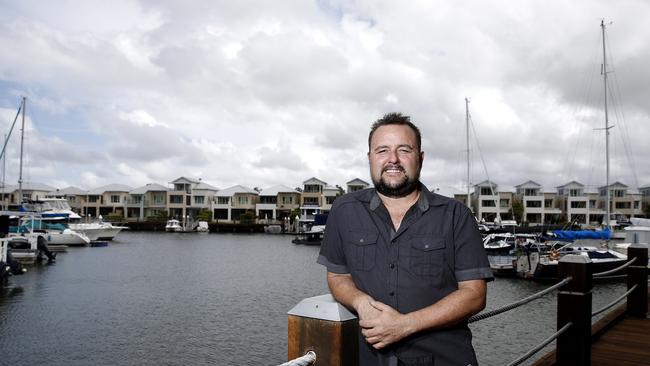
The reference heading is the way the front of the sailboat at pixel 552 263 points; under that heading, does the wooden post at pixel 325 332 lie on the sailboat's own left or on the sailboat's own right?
on the sailboat's own right

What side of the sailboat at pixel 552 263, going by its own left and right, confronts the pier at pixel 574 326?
right

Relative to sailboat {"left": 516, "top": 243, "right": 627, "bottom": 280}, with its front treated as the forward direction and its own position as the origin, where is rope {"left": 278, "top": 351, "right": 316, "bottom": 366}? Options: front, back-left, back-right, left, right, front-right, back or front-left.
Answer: right

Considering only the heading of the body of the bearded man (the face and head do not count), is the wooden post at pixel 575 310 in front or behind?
behind

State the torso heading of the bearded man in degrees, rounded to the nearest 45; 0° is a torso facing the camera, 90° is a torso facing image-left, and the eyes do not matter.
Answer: approximately 0°

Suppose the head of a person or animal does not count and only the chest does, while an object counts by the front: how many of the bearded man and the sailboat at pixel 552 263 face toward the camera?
1

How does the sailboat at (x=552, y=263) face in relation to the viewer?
to the viewer's right

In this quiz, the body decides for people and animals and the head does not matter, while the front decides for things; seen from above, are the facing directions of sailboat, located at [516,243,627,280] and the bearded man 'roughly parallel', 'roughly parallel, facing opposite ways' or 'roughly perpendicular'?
roughly perpendicular

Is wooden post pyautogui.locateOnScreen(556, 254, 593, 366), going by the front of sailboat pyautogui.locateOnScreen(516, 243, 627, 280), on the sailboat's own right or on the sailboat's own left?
on the sailboat's own right
